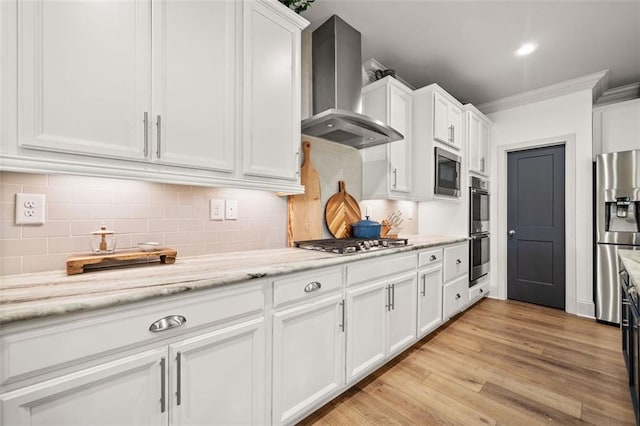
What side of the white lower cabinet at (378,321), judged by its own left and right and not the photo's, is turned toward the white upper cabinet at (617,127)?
left

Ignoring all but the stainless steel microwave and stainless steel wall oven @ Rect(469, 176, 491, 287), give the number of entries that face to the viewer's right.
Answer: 2

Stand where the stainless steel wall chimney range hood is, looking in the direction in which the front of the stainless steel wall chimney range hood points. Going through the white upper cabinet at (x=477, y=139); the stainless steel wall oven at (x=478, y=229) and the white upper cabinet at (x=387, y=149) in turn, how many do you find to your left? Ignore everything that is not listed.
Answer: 3

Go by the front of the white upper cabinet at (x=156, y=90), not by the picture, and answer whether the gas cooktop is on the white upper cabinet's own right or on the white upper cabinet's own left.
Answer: on the white upper cabinet's own left

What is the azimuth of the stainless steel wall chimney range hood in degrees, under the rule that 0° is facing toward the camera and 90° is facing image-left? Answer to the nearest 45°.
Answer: approximately 315°

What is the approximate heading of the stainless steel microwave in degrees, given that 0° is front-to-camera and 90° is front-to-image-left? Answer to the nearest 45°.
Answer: approximately 270°

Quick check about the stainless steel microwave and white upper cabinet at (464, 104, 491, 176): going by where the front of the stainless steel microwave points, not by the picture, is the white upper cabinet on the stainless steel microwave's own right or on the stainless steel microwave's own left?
on the stainless steel microwave's own left

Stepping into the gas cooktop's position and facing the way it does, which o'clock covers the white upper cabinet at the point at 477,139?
The white upper cabinet is roughly at 9 o'clock from the gas cooktop.

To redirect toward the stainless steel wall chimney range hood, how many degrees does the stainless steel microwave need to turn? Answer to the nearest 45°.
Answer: approximately 135° to its right

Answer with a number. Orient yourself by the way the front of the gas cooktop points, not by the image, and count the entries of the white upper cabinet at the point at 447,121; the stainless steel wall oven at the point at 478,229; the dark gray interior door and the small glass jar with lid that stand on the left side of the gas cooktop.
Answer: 3

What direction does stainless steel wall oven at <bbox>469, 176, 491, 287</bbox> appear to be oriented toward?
to the viewer's right
